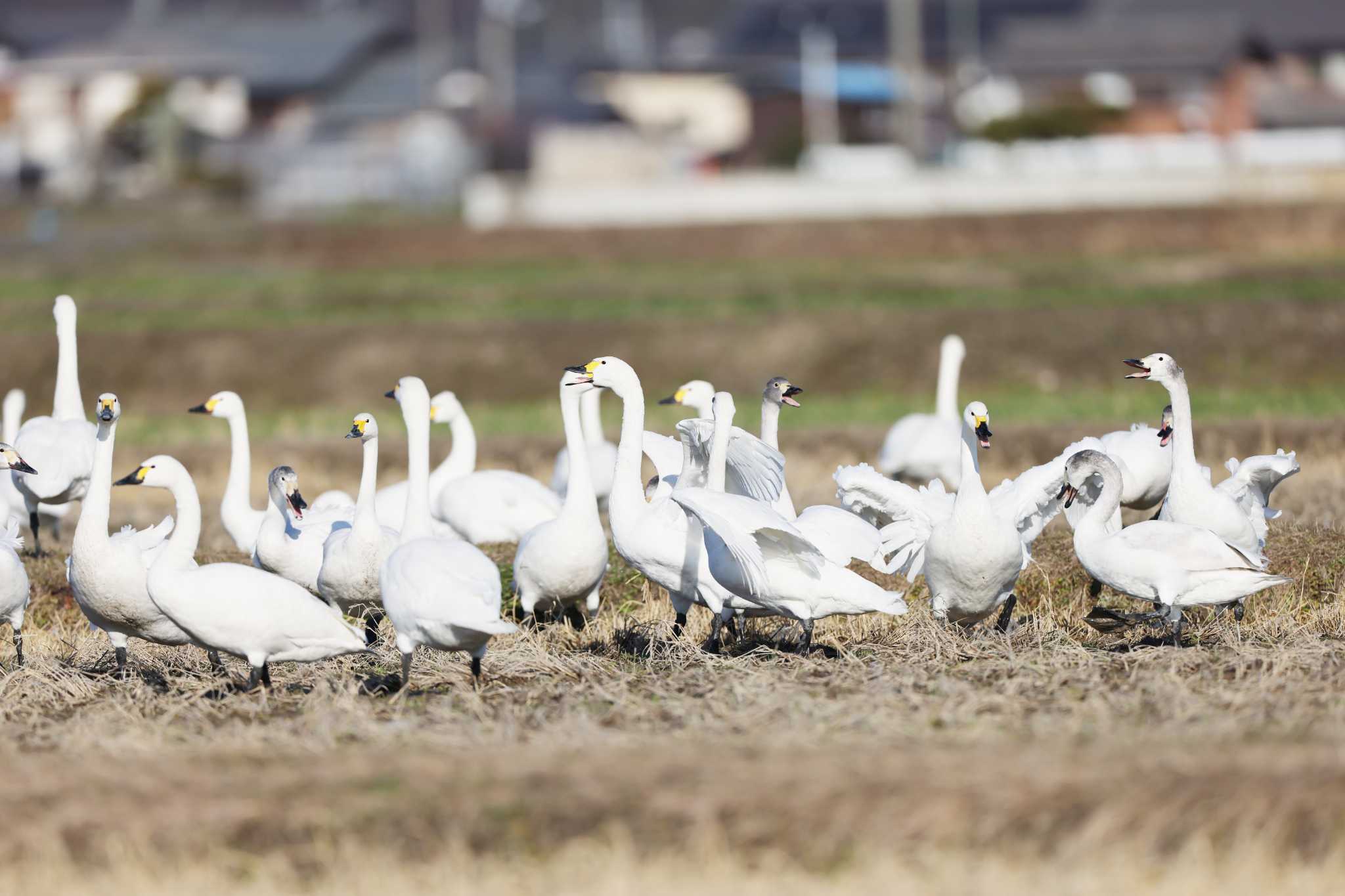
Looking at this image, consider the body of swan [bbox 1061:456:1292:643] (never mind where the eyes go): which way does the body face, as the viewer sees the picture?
to the viewer's left

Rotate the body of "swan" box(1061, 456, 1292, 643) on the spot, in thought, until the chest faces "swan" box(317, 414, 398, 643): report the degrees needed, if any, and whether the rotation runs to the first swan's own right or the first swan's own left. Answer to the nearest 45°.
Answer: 0° — it already faces it

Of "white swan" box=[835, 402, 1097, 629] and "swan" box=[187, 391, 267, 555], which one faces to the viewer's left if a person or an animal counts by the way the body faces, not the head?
the swan

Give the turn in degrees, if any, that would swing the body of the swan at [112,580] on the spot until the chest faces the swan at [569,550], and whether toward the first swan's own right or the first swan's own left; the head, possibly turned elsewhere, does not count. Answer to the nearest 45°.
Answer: approximately 135° to the first swan's own left

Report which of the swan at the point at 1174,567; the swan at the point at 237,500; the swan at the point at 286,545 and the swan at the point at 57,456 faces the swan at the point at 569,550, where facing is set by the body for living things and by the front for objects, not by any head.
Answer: the swan at the point at 1174,567

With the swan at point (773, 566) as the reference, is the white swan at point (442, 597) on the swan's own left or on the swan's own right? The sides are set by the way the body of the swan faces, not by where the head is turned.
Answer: on the swan's own left

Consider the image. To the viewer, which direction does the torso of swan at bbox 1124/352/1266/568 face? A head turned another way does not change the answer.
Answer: to the viewer's left

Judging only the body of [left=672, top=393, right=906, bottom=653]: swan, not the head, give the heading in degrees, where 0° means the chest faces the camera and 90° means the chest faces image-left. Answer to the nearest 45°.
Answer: approximately 135°
